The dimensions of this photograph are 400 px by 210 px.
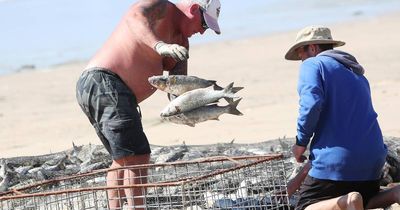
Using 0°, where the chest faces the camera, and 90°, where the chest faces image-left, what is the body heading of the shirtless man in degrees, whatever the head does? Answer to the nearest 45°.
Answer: approximately 270°

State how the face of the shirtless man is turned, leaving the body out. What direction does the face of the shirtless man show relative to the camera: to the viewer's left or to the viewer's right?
to the viewer's right

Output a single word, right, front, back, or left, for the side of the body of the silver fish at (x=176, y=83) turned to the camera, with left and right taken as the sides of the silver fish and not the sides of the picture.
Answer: left
